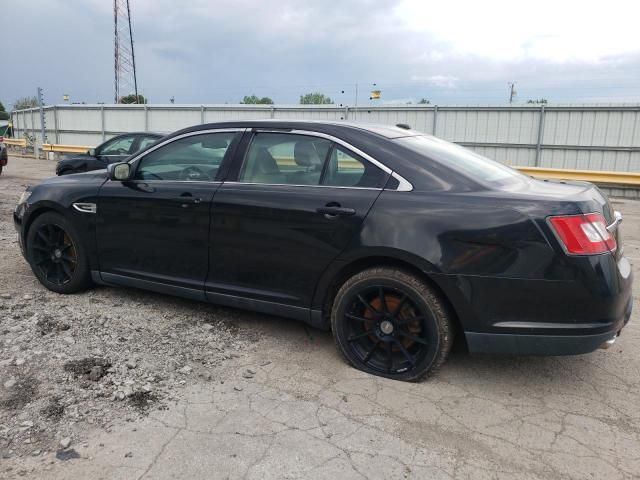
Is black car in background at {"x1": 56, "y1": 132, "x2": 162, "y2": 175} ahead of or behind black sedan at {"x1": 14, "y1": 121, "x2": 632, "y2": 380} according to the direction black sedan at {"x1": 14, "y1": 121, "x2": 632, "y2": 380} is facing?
ahead

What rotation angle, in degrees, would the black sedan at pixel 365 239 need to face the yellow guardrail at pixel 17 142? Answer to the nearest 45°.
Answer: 0° — it already faces it

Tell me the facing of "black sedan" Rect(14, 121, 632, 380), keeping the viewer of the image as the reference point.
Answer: facing away from the viewer and to the left of the viewer

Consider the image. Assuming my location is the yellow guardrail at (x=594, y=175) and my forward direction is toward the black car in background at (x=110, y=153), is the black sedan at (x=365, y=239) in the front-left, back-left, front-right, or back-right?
front-left

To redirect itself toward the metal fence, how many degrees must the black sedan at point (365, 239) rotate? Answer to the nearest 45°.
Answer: approximately 90° to its right

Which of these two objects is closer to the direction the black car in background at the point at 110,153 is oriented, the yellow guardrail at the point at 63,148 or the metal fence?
the yellow guardrail

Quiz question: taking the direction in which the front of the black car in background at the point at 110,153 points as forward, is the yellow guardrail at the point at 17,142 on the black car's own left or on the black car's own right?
on the black car's own right

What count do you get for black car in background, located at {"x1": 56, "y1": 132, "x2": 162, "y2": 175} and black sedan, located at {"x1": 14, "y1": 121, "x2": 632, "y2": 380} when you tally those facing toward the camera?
0

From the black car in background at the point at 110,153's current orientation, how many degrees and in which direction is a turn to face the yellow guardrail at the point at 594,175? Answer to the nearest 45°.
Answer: approximately 180°

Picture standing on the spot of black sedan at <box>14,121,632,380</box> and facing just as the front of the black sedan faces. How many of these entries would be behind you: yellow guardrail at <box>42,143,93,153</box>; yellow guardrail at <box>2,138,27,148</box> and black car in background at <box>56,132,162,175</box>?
0

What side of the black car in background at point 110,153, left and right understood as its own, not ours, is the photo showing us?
left

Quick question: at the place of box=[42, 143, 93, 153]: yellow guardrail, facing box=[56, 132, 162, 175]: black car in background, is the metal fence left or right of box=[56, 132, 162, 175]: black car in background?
left

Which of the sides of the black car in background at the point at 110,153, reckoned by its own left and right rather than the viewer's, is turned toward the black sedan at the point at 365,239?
left

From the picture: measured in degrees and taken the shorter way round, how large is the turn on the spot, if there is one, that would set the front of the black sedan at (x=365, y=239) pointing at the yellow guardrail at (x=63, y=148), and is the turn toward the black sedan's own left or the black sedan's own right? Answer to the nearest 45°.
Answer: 0° — it already faces it

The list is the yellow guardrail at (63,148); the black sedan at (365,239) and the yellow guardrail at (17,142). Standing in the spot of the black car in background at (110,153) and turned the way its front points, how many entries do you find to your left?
1

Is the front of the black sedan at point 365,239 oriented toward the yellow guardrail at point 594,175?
no
